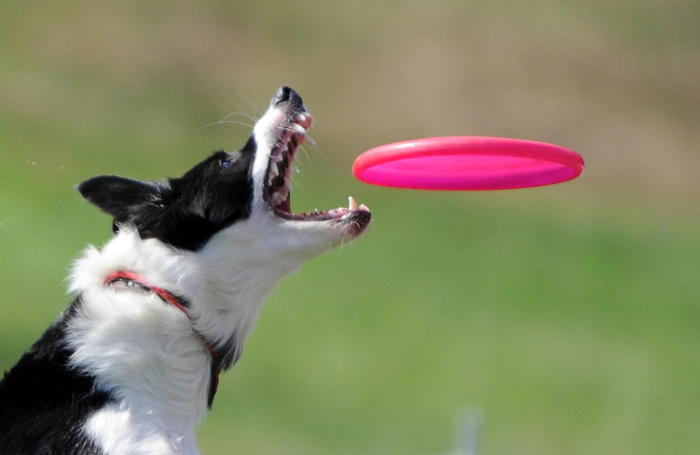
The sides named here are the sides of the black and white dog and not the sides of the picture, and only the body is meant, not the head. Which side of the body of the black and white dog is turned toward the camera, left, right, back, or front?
right

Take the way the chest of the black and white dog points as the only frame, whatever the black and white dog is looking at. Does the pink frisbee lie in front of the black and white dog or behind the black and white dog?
in front
